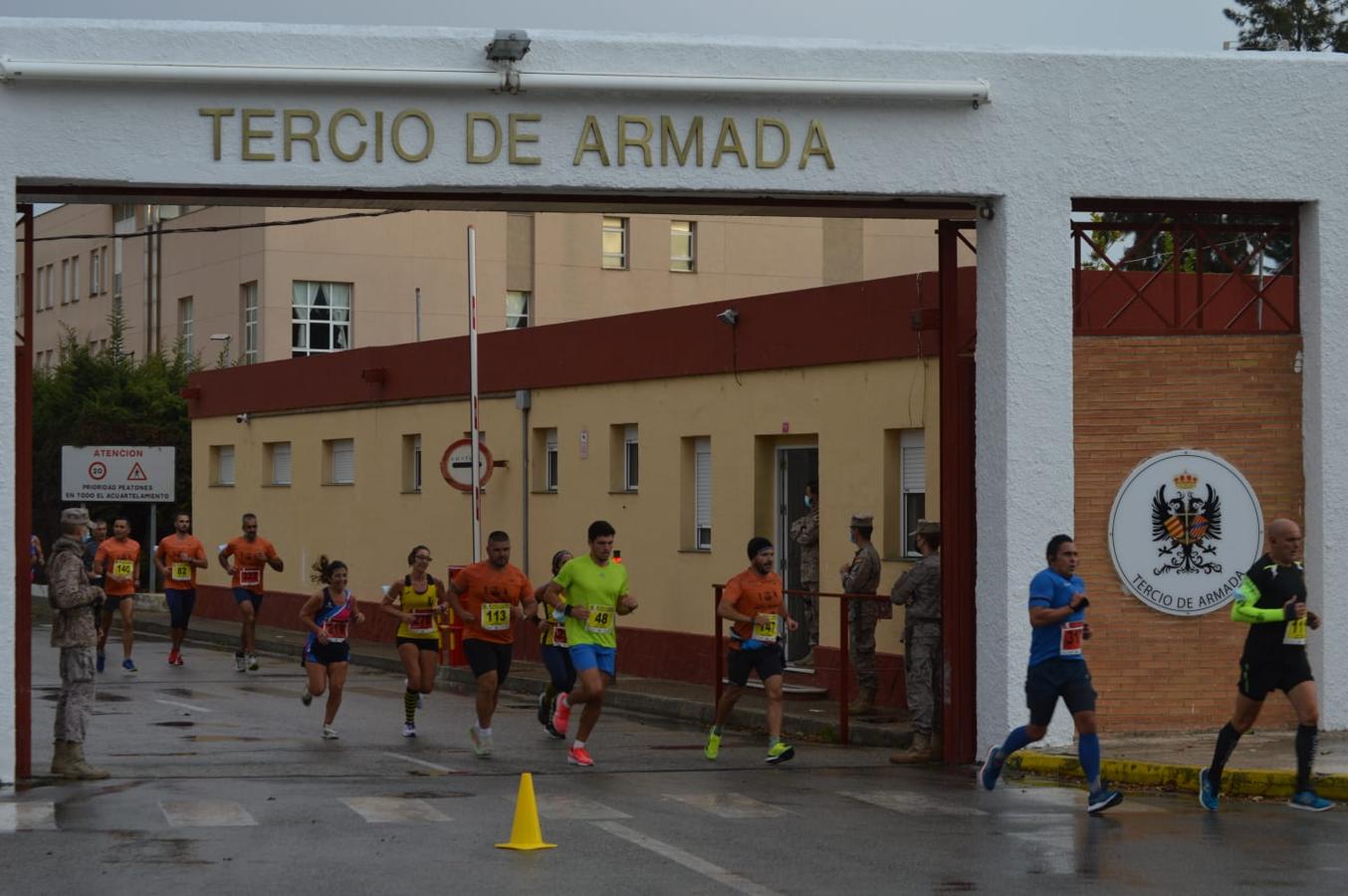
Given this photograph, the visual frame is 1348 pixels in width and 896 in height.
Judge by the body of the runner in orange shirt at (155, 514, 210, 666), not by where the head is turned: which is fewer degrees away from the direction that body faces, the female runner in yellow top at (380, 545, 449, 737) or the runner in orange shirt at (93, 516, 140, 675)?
the female runner in yellow top

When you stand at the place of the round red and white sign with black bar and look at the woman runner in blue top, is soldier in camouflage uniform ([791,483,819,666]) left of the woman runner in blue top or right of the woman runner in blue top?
left

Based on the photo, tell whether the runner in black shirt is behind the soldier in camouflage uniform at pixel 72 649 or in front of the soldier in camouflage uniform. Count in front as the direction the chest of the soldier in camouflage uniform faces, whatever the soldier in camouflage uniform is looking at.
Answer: in front

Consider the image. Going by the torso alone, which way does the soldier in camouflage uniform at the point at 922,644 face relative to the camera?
to the viewer's left

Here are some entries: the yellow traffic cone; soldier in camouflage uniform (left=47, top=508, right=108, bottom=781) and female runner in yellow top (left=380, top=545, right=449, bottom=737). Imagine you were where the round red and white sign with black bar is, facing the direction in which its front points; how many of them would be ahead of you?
3

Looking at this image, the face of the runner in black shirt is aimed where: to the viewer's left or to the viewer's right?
to the viewer's right

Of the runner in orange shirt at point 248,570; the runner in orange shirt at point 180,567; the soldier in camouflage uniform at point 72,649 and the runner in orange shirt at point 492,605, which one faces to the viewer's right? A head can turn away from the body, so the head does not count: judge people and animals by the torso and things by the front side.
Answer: the soldier in camouflage uniform

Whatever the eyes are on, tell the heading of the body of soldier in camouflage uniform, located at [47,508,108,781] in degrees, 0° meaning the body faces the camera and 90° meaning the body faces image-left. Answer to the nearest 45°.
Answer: approximately 270°

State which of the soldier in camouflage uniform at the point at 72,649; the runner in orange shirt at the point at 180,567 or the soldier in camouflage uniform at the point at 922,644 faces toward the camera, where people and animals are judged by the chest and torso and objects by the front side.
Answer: the runner in orange shirt

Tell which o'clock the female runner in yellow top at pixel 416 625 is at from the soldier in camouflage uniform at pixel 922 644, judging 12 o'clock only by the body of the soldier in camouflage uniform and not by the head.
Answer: The female runner in yellow top is roughly at 1 o'clock from the soldier in camouflage uniform.
